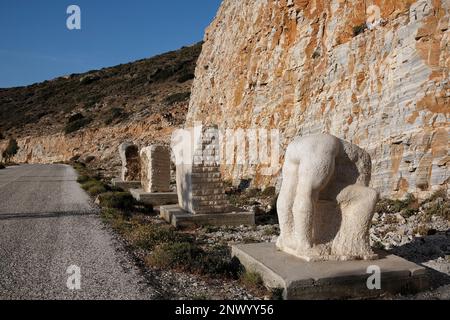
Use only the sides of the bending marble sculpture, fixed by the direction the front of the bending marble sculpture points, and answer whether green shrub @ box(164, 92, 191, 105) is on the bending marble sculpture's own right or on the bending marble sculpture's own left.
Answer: on the bending marble sculpture's own left

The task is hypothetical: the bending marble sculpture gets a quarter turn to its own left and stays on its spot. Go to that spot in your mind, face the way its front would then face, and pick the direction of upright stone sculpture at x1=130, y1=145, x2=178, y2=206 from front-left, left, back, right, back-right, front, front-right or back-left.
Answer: front

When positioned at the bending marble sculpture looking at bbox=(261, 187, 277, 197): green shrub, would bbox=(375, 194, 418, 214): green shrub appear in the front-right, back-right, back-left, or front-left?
front-right

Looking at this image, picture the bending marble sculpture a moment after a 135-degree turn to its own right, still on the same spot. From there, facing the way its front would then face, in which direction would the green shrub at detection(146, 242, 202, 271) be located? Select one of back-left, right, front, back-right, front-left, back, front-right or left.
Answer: right

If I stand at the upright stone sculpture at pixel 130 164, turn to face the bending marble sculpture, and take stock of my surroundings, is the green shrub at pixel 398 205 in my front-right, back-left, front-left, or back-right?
front-left

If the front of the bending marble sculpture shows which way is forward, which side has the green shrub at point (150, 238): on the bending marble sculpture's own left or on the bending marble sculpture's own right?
on the bending marble sculpture's own left

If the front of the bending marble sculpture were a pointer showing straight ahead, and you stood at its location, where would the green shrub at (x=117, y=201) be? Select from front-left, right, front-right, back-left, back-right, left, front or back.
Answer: left

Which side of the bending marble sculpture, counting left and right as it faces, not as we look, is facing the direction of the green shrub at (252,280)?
back

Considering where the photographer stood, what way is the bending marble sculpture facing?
facing away from the viewer and to the right of the viewer

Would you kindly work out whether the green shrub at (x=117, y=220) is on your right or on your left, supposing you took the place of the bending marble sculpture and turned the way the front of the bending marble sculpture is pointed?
on your left
